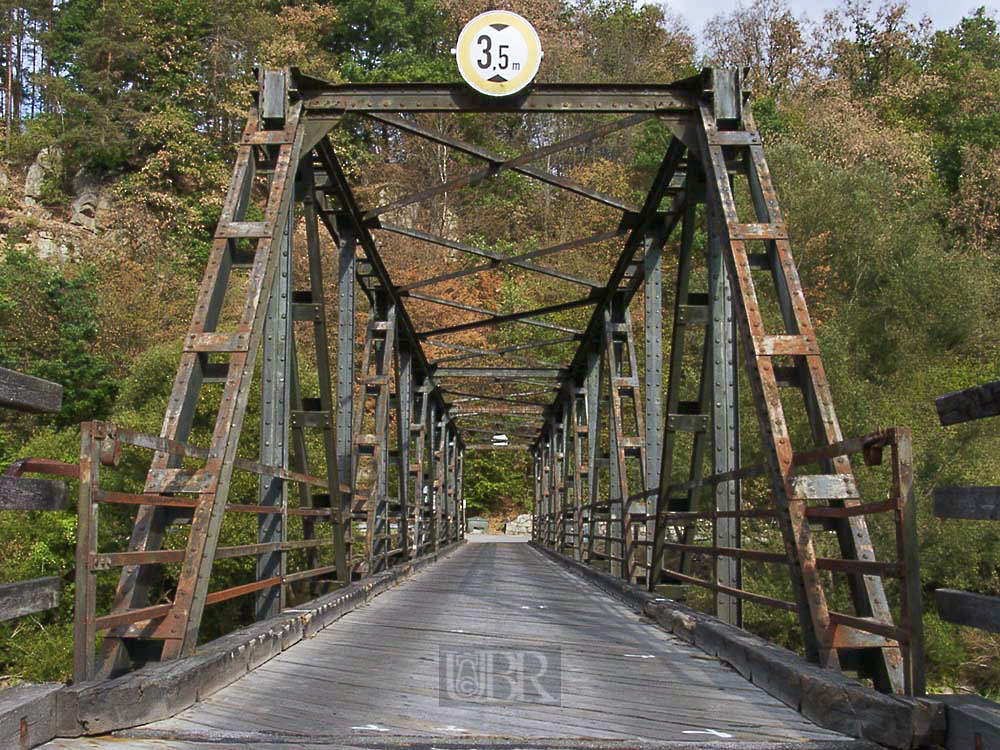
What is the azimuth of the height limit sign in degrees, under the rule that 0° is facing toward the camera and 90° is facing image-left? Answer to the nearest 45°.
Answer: approximately 0°

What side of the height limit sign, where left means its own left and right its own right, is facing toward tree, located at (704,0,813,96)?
back
